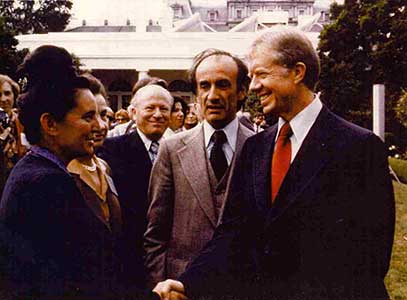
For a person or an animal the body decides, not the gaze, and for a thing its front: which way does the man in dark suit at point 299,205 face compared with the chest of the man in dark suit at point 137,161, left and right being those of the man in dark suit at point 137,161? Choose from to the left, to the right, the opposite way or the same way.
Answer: to the right

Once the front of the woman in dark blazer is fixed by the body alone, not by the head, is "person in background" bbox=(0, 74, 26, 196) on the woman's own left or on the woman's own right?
on the woman's own left

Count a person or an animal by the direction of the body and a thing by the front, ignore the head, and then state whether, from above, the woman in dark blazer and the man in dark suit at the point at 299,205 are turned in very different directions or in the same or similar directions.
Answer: very different directions

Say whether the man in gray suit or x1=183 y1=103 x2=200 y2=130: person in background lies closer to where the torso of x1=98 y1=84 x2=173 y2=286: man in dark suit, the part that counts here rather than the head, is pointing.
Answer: the man in gray suit

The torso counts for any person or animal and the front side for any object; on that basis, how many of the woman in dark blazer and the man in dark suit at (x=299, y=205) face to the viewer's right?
1

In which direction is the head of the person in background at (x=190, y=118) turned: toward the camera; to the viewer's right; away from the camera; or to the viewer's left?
toward the camera

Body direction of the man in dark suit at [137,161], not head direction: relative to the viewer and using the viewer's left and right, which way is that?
facing the viewer and to the right of the viewer

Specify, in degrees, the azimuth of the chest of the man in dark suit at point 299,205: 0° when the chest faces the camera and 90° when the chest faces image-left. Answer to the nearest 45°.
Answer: approximately 45°

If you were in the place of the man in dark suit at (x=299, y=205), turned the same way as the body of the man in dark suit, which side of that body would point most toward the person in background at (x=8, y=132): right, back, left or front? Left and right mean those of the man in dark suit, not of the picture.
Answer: right

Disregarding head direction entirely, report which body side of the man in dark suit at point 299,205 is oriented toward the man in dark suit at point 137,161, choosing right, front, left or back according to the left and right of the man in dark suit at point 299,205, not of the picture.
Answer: right

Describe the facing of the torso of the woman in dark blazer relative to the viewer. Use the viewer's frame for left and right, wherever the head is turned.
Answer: facing to the right of the viewer

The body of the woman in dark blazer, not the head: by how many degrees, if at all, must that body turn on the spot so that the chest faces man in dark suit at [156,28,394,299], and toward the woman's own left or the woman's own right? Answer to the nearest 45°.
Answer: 0° — they already face them

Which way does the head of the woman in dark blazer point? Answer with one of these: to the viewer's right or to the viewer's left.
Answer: to the viewer's right

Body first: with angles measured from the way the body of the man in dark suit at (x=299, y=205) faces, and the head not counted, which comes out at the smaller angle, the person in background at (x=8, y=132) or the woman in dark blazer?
the woman in dark blazer

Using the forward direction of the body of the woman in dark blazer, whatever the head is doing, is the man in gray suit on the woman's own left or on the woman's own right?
on the woman's own left

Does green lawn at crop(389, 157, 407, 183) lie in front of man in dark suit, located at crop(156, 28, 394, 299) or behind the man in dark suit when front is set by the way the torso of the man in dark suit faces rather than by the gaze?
behind
